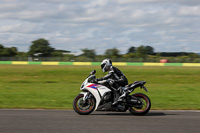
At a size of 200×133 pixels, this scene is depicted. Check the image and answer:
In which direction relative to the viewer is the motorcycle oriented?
to the viewer's left

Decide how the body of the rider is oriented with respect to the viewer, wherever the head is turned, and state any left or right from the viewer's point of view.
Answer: facing to the left of the viewer
